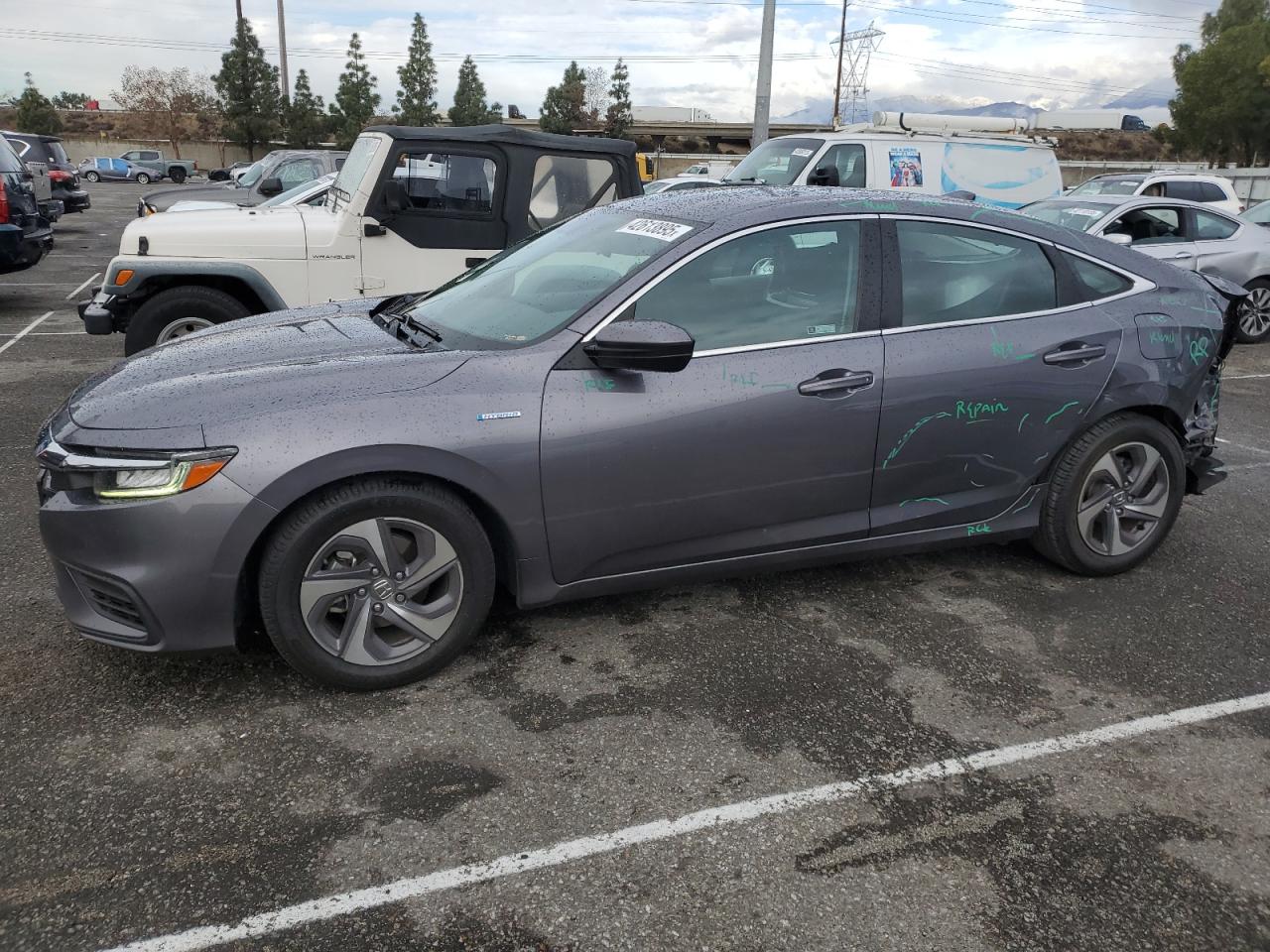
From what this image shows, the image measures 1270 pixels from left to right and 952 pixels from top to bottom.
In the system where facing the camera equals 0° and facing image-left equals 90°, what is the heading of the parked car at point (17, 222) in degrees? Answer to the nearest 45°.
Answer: approximately 135°

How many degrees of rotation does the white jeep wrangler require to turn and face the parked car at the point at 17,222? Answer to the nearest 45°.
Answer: approximately 45° to its right

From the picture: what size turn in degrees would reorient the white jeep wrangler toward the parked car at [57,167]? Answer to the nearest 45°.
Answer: approximately 90° to its right

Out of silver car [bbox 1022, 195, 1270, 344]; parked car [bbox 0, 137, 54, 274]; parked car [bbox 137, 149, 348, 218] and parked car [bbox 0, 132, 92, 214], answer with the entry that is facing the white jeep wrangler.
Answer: the silver car

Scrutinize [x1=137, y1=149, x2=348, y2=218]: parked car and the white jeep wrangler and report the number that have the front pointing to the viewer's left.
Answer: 2

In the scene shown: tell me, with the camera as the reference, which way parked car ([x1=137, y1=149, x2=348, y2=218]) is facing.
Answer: facing to the left of the viewer

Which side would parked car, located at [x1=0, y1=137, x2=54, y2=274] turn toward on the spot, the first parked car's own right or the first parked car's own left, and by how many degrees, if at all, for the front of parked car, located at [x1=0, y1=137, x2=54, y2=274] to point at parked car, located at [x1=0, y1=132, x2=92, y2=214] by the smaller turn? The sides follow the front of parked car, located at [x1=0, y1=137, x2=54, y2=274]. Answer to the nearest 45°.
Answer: approximately 45° to the first parked car's own right

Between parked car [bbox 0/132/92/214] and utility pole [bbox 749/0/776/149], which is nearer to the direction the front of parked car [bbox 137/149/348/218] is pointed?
the parked car

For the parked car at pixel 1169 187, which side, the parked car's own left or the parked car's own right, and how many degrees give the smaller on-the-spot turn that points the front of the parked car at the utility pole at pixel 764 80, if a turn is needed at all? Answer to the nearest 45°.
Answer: approximately 45° to the parked car's own right

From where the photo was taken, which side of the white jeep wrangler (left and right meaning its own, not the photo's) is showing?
left

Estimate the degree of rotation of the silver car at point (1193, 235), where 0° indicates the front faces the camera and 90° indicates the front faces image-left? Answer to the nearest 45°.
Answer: approximately 45°

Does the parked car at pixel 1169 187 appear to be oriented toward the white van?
yes
